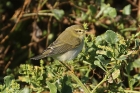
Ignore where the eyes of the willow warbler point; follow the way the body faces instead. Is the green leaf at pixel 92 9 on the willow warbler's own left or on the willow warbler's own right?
on the willow warbler's own left

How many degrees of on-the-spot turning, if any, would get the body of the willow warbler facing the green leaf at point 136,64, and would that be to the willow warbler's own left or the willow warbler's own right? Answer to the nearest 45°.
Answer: approximately 45° to the willow warbler's own right

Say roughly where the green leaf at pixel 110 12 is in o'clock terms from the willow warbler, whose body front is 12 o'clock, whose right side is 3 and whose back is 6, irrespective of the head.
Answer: The green leaf is roughly at 11 o'clock from the willow warbler.

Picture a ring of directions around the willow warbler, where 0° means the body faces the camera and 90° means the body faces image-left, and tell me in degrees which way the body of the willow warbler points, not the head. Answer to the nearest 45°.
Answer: approximately 270°
